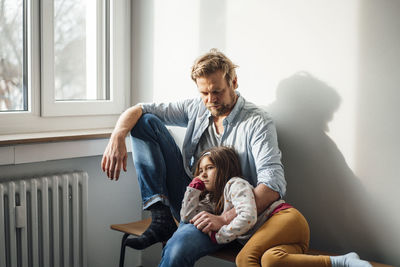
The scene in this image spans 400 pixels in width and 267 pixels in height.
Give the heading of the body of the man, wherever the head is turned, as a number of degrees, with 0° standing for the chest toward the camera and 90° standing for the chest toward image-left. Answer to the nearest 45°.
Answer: approximately 45°

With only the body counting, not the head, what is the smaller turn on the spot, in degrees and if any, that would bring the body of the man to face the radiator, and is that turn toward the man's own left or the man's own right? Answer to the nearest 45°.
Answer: approximately 45° to the man's own right

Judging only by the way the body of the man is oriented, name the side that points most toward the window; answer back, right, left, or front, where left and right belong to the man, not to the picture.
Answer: right
